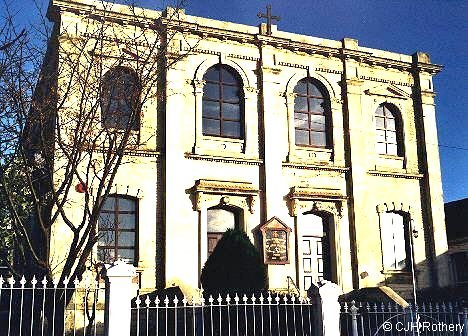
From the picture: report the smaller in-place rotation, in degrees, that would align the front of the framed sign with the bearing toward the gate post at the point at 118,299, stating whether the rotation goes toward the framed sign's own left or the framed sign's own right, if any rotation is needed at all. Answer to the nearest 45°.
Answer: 0° — it already faces it

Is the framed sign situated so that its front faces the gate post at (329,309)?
yes

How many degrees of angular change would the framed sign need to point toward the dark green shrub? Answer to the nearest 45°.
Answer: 0° — it already faces it

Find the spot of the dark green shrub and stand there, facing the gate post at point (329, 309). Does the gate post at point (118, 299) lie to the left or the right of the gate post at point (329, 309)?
right

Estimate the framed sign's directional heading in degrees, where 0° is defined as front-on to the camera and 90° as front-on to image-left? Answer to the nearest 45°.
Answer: approximately 0°
